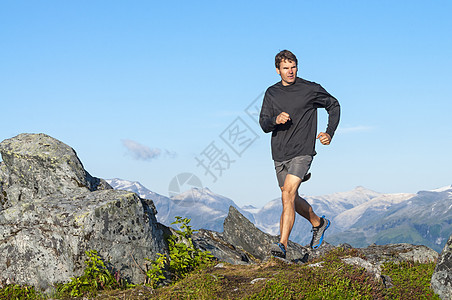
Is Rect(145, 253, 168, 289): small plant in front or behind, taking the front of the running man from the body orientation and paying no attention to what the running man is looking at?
in front

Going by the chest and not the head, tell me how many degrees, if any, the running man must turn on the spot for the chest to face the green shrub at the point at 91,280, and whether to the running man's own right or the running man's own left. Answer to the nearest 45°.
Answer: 0° — they already face it

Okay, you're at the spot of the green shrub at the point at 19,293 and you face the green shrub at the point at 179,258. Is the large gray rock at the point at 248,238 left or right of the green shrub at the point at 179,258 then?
left

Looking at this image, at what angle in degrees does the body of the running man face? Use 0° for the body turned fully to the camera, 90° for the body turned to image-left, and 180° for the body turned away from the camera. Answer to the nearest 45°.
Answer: approximately 45°

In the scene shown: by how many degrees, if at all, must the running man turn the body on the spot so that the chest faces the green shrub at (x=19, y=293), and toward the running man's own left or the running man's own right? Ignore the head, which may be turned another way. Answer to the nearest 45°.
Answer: approximately 45° to the running man's own right

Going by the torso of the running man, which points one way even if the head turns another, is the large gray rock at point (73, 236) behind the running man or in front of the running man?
in front

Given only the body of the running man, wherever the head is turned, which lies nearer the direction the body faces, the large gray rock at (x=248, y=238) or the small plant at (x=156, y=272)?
the small plant
